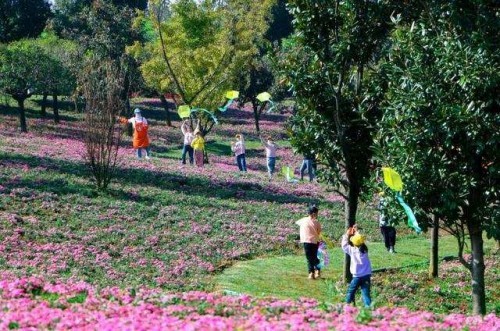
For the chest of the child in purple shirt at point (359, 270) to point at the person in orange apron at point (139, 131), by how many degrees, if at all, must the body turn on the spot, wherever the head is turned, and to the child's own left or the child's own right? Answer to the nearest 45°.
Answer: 0° — they already face them

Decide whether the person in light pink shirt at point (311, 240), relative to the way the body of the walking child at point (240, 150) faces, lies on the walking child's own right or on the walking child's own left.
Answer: on the walking child's own left

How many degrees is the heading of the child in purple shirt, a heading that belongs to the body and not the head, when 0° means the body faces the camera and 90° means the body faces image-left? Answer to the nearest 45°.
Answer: approximately 135°

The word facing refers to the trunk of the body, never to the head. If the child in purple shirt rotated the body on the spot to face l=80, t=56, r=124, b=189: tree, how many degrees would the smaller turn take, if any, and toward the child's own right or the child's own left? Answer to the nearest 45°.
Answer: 0° — they already face it

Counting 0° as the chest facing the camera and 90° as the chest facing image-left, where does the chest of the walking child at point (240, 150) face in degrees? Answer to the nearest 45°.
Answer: approximately 45°

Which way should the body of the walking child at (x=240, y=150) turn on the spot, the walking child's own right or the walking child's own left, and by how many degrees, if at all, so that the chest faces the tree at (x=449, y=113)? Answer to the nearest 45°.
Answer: approximately 45° to the walking child's own left
